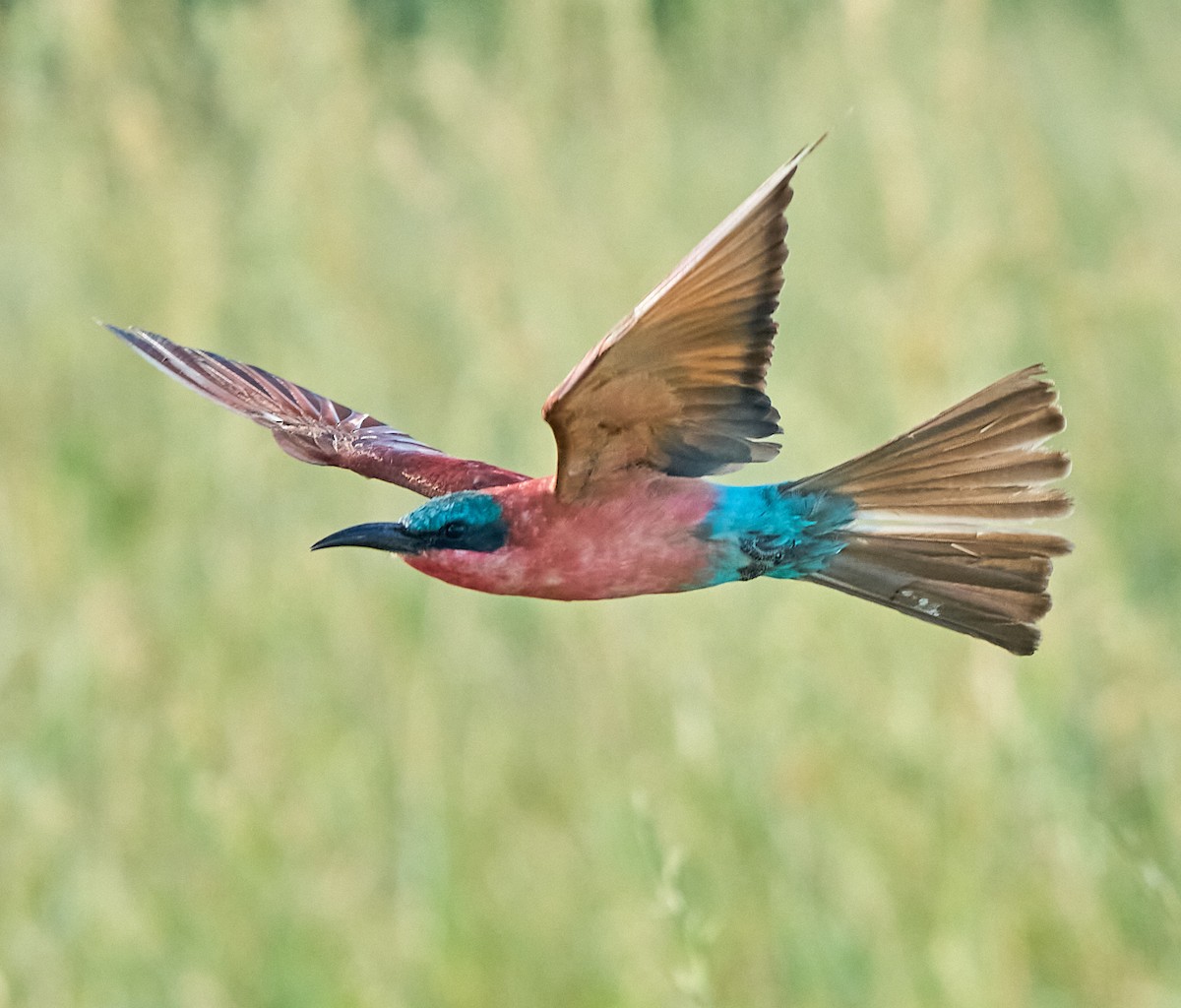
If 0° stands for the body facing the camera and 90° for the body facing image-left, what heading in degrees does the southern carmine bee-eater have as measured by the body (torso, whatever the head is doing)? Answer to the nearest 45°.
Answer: approximately 90°
